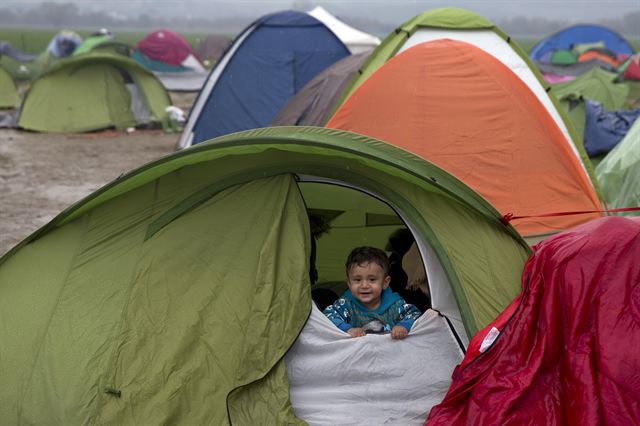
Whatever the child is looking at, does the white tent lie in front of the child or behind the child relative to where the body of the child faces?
behind

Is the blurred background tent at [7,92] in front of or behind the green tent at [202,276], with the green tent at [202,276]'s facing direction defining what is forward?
behind

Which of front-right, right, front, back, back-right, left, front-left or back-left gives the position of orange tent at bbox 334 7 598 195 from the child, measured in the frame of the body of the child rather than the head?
back

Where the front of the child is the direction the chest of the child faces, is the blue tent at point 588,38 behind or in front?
behind

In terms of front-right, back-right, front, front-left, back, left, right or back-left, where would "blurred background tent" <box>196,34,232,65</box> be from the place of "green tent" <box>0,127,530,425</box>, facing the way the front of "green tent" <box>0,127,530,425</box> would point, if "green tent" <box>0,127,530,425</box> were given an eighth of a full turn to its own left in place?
back-left

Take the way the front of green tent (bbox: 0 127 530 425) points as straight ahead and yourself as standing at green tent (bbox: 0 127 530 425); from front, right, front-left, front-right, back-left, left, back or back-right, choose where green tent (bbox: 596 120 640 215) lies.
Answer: back-left

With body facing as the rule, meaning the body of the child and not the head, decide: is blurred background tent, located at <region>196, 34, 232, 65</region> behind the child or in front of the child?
behind

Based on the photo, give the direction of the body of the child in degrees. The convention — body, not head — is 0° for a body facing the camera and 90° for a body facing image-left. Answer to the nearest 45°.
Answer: approximately 0°

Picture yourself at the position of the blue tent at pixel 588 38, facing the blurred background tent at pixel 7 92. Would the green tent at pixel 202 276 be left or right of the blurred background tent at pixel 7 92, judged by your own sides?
left

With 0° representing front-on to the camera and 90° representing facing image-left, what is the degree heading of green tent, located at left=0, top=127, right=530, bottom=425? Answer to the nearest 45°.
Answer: approximately 0°

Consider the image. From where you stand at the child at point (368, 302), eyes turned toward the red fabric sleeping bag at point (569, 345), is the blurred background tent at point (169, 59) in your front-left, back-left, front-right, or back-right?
back-left

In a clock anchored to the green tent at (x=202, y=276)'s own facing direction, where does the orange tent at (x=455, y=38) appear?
the orange tent at (x=455, y=38) is roughly at 7 o'clock from the green tent at (x=202, y=276).

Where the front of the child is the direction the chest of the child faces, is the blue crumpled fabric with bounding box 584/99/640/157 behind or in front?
behind

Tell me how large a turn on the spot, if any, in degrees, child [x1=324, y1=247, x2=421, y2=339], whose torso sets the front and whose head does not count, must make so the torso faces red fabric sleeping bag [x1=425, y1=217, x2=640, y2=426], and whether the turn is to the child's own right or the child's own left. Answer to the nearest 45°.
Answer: approximately 45° to the child's own left
